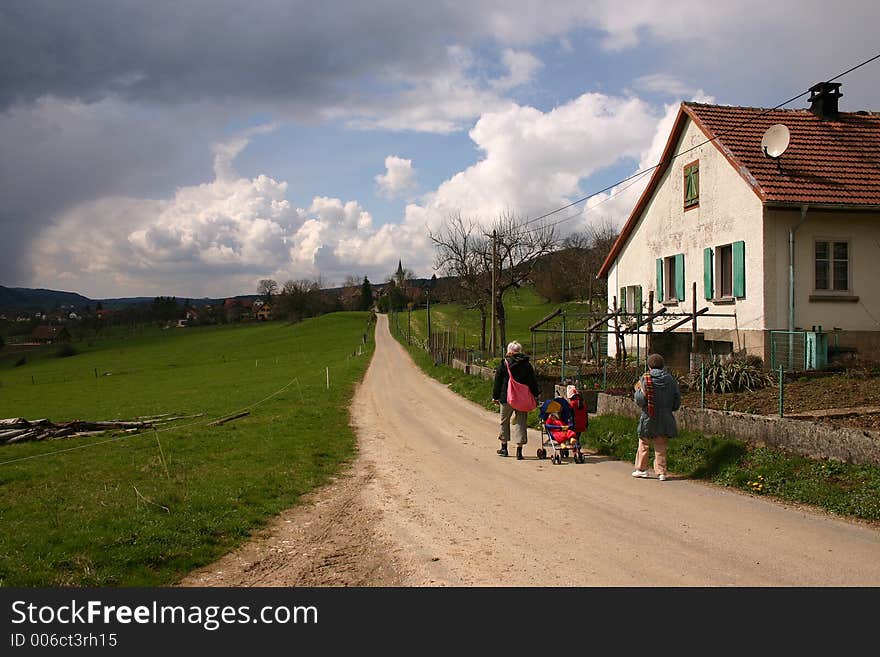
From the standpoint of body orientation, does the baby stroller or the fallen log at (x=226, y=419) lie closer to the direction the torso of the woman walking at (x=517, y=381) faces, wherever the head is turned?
the fallen log

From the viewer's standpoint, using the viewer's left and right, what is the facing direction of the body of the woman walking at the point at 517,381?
facing away from the viewer

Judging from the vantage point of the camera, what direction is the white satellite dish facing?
facing the viewer and to the left of the viewer

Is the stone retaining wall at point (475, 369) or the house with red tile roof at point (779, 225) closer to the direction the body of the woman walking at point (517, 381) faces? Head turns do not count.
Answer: the stone retaining wall

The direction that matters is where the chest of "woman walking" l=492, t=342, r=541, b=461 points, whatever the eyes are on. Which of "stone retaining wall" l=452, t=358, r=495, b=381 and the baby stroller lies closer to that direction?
the stone retaining wall

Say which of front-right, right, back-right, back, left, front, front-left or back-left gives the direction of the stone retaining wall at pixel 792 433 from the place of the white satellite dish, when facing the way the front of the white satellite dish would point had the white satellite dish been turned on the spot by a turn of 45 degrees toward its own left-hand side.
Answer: front

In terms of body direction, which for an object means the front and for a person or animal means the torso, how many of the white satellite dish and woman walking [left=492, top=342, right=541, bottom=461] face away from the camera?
1

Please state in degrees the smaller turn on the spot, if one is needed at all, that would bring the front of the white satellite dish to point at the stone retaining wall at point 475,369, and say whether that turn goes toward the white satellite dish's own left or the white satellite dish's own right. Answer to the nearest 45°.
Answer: approximately 90° to the white satellite dish's own right
